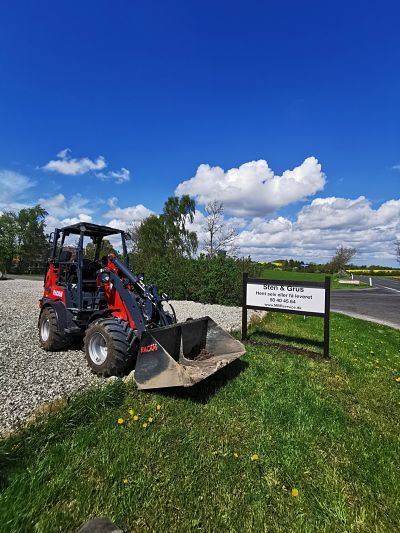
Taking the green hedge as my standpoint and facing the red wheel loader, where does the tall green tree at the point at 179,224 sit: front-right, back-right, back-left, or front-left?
back-right

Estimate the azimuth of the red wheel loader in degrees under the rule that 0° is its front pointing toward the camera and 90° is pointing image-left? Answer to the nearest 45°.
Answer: approximately 315°

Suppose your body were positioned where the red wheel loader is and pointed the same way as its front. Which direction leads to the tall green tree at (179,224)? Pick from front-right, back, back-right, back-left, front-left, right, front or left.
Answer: back-left

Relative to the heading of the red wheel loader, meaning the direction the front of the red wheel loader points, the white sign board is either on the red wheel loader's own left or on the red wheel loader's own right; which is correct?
on the red wheel loader's own left

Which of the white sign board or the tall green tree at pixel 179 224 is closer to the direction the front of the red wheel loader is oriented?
the white sign board

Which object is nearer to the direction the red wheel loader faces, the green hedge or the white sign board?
the white sign board

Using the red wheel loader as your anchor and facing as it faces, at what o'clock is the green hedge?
The green hedge is roughly at 8 o'clock from the red wheel loader.
